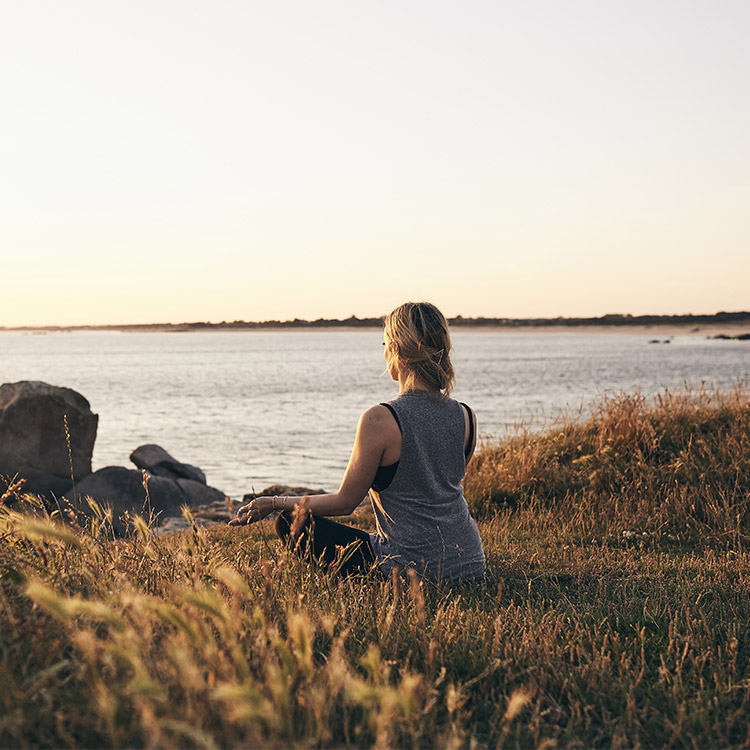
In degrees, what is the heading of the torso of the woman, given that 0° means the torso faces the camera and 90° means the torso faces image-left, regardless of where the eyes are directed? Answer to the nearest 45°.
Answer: approximately 135°

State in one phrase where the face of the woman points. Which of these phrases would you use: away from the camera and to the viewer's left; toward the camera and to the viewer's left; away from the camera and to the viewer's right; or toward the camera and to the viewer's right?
away from the camera and to the viewer's left

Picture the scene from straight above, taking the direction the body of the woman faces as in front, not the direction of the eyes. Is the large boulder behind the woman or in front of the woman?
in front

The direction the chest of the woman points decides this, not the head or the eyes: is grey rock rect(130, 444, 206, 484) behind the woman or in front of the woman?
in front
